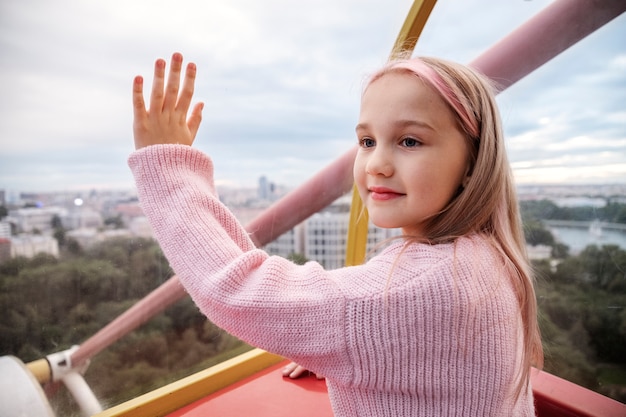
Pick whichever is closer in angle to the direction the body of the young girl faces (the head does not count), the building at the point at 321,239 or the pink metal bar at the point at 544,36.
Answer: the building

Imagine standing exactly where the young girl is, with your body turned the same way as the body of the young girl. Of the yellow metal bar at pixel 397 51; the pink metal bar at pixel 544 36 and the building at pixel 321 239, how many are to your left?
0

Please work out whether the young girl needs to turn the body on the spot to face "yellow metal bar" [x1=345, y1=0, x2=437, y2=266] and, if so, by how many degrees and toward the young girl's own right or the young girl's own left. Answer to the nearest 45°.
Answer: approximately 45° to the young girl's own right

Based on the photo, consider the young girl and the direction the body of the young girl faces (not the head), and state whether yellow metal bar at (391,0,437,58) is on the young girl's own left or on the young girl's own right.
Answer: on the young girl's own right

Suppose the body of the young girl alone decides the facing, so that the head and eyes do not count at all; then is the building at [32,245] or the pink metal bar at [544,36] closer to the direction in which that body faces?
the building

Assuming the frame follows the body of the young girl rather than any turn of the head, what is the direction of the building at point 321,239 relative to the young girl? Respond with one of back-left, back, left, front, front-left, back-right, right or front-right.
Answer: front-right

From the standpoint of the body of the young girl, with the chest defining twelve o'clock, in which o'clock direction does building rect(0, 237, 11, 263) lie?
The building is roughly at 11 o'clock from the young girl.

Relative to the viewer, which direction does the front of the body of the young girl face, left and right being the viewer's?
facing away from the viewer and to the left of the viewer

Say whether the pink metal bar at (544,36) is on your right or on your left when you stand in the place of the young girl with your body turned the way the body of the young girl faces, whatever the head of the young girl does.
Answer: on your right

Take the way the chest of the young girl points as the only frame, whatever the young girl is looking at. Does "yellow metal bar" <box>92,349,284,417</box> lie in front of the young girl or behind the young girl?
in front

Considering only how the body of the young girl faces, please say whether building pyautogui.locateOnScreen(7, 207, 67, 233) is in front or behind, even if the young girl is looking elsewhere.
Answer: in front
